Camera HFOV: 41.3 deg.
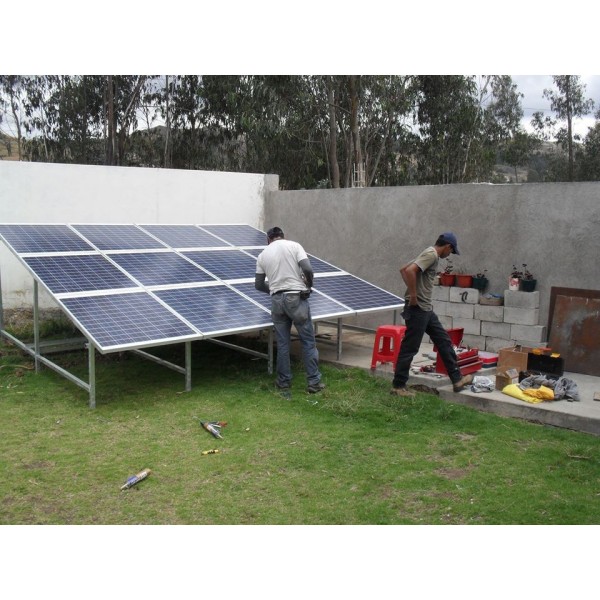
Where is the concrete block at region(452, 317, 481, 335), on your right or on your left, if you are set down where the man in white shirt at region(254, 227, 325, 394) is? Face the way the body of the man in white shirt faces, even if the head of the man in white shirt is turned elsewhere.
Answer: on your right

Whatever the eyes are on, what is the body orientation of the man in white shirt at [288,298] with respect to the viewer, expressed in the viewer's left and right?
facing away from the viewer

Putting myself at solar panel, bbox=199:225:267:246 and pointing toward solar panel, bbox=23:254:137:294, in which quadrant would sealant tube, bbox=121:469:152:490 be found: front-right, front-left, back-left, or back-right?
front-left

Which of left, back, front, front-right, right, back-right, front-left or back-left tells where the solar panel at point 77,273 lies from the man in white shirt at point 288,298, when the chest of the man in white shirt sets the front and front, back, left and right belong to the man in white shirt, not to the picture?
left

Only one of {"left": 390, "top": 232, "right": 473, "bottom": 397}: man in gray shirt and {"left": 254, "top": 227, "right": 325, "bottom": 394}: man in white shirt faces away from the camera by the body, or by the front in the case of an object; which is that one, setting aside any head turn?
{"left": 254, "top": 227, "right": 325, "bottom": 394}: man in white shirt

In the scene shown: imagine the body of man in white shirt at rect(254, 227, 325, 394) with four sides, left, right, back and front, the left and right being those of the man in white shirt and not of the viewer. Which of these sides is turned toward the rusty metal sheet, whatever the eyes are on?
right
